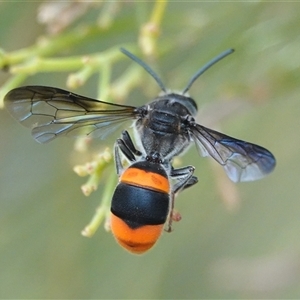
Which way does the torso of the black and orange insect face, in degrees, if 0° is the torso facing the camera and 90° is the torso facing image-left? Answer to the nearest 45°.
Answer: approximately 180°
